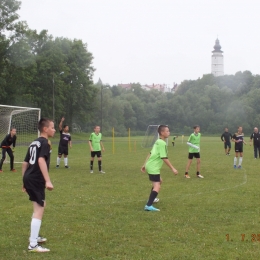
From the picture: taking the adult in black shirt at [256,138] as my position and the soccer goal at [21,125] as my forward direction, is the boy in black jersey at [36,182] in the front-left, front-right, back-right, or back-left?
front-left

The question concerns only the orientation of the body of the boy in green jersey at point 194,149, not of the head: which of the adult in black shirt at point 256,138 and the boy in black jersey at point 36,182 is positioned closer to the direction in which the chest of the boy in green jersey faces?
the boy in black jersey

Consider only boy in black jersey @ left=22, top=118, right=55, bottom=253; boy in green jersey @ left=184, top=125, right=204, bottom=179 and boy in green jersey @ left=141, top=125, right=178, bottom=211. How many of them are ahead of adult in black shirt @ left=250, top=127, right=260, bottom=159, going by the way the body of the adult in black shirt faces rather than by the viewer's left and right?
3

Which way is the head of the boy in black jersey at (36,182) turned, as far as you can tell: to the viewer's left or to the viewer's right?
to the viewer's right

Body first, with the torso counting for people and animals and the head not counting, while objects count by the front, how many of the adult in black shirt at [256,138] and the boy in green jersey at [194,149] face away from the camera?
0

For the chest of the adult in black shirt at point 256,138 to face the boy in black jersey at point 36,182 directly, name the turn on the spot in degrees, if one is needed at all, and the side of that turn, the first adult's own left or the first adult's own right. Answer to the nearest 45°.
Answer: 0° — they already face them

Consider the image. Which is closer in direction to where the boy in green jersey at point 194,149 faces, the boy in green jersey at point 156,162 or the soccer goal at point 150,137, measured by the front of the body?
the boy in green jersey

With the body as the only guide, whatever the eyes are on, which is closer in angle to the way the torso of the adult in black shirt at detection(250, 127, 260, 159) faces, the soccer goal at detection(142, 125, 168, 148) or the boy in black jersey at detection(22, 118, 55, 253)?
the boy in black jersey

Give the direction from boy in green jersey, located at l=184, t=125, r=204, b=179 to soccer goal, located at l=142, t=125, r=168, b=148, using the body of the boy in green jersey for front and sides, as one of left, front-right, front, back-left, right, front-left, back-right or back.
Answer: back-left

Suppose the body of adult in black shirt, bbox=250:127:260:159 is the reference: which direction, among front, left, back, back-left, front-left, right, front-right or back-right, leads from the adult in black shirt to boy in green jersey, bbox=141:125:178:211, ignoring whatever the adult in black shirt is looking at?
front
